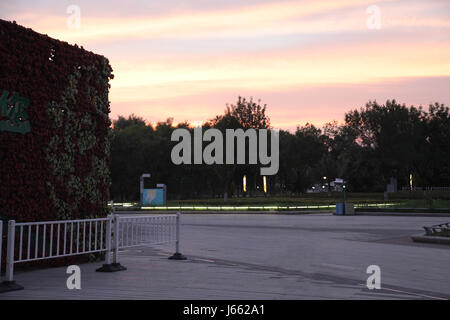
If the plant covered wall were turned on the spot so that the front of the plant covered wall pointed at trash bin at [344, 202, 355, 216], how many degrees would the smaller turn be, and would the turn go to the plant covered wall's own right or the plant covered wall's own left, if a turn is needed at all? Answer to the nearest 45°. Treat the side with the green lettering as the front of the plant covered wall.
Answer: approximately 90° to the plant covered wall's own left

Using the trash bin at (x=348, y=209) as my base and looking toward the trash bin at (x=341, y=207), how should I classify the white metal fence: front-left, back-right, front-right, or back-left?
front-left

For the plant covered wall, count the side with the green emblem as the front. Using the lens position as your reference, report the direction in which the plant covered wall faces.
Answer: facing the viewer and to the right of the viewer

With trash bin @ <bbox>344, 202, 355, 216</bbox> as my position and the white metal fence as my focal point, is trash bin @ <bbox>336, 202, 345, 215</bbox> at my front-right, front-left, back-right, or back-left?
front-right

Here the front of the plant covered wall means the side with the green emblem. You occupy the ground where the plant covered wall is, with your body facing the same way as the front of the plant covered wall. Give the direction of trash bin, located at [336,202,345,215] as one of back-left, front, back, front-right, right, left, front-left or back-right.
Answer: left

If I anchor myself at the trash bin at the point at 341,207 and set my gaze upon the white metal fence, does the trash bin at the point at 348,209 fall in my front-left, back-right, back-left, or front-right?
back-left
